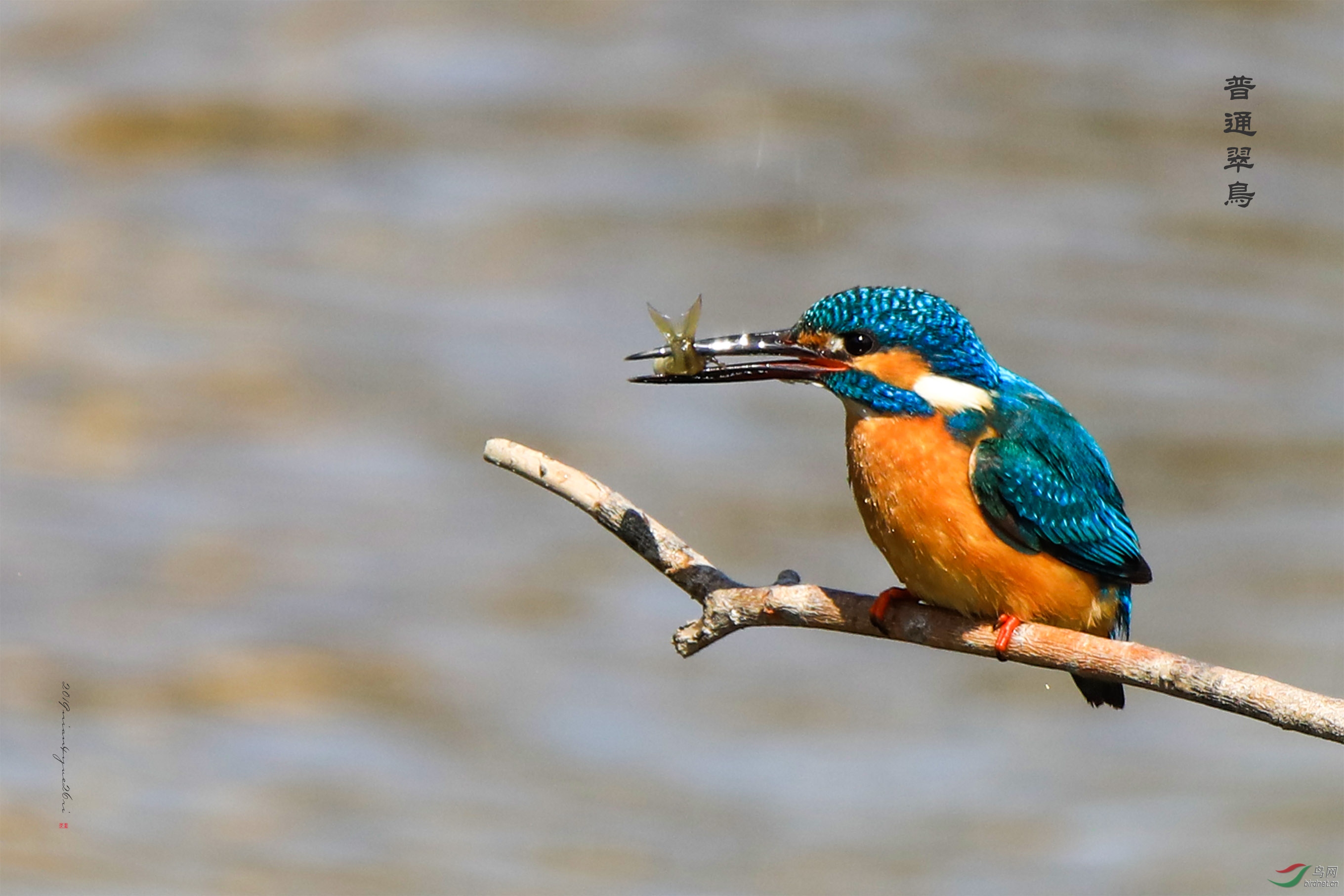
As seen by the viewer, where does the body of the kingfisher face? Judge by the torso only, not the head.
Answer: to the viewer's left
